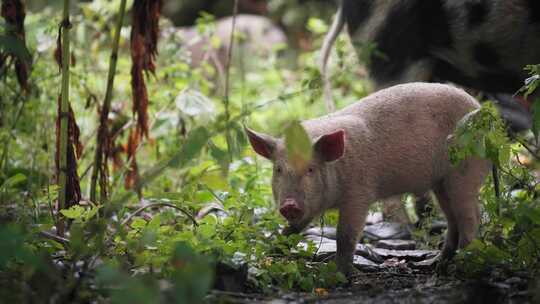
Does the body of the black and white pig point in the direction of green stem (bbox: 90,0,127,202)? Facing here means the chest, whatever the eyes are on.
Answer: no

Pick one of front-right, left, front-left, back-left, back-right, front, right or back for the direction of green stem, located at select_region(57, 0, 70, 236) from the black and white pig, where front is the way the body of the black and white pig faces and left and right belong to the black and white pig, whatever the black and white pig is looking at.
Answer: back-right

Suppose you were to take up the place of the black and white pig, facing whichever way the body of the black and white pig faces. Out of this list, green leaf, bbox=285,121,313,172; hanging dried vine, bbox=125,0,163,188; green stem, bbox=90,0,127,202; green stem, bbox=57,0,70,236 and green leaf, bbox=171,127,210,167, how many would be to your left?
0

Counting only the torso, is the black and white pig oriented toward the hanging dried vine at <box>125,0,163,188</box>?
no

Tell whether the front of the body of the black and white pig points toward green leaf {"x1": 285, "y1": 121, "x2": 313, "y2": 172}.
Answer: no

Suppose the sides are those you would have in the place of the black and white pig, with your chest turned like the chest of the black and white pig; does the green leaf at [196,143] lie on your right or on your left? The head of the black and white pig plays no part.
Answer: on your right

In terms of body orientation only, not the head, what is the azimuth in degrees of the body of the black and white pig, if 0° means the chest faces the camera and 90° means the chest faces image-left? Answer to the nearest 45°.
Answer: approximately 270°
